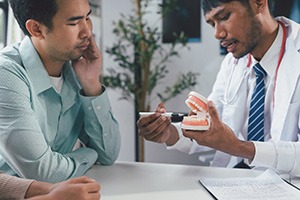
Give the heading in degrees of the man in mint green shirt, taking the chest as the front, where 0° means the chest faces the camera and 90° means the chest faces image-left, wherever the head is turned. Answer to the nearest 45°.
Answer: approximately 315°

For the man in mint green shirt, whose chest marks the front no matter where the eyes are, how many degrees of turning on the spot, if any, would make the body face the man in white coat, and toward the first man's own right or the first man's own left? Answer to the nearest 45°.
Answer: approximately 45° to the first man's own left

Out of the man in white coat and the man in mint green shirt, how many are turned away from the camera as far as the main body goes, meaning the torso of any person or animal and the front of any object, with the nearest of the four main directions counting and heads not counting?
0

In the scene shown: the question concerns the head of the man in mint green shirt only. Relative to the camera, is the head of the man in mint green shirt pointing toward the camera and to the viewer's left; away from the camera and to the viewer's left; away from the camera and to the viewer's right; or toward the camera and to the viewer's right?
toward the camera and to the viewer's right

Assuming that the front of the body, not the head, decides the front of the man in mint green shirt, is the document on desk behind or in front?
in front

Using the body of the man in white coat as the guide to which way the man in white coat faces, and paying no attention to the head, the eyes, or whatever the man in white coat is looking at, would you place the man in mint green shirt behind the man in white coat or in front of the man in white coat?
in front

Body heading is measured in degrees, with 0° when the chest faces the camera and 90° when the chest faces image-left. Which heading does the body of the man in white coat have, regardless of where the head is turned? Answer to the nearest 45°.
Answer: approximately 45°

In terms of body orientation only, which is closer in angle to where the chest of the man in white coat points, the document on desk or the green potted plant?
the document on desk

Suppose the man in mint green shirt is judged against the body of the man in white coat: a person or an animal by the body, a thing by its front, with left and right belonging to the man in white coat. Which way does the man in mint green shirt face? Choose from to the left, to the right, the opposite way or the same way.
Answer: to the left
